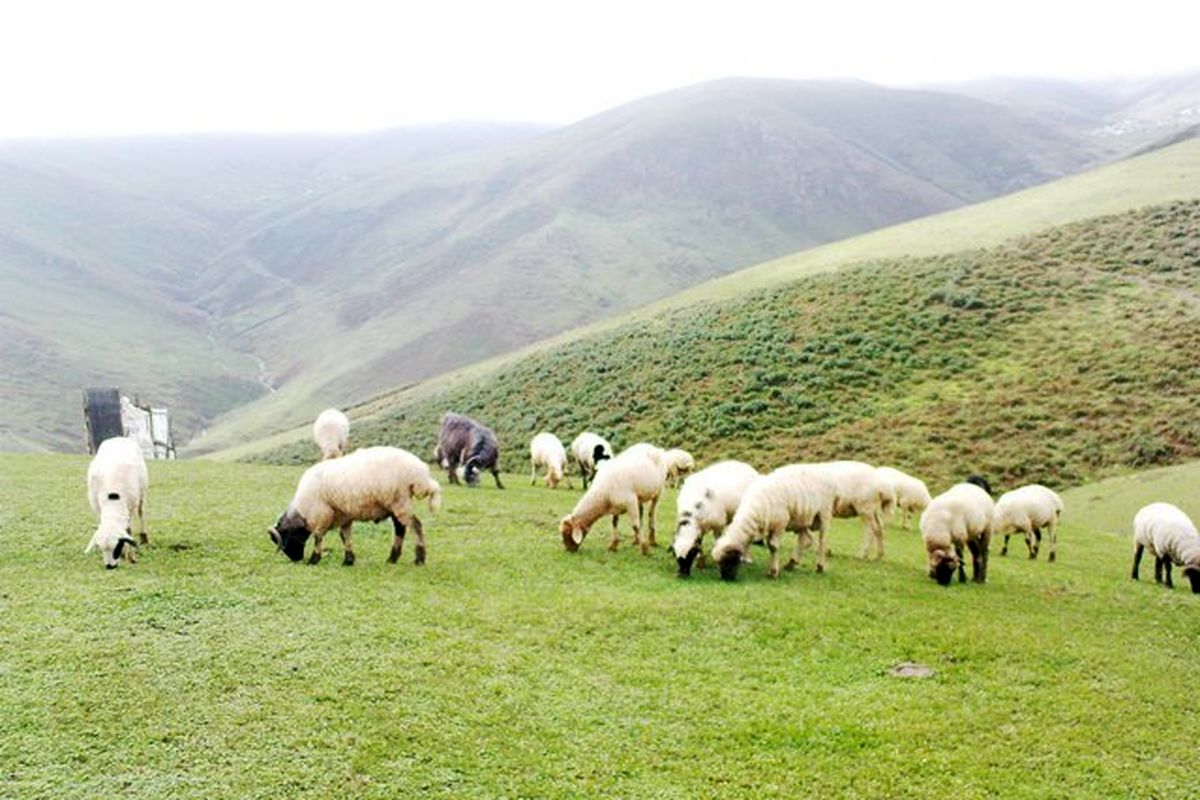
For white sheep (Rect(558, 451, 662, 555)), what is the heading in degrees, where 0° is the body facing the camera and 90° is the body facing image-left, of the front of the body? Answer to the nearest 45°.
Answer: approximately 45°

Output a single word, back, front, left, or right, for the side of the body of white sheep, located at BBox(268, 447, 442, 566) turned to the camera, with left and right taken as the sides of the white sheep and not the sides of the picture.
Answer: left

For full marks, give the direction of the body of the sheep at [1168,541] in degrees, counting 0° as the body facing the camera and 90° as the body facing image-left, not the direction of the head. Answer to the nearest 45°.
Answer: approximately 315°

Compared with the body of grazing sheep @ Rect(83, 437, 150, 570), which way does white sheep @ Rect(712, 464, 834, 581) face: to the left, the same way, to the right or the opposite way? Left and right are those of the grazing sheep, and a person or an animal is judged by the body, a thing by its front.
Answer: to the right

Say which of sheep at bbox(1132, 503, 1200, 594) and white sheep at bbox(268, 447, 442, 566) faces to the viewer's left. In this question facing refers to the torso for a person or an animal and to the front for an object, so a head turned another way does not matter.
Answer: the white sheep

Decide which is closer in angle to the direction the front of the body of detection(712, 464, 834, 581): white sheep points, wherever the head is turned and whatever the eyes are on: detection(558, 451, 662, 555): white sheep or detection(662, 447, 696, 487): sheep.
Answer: the white sheep
